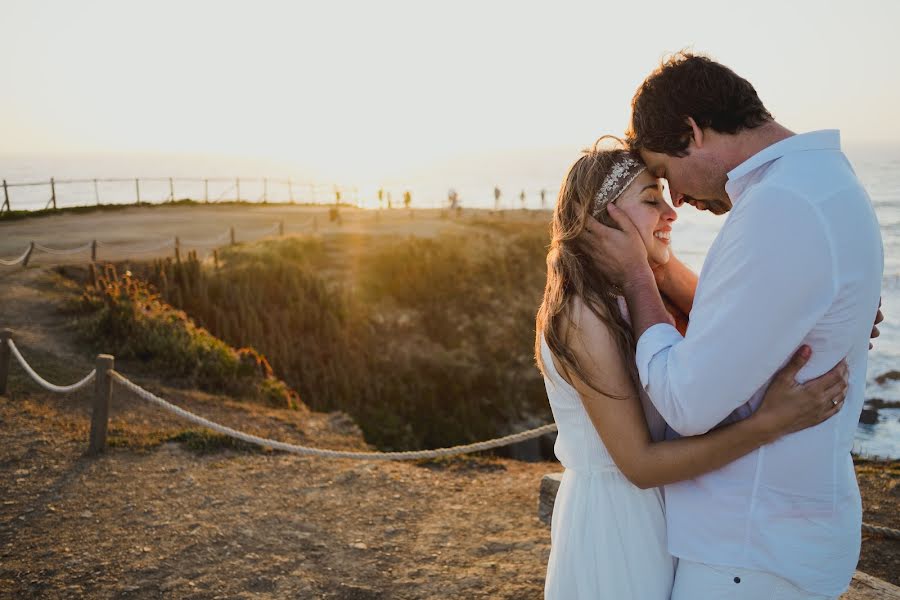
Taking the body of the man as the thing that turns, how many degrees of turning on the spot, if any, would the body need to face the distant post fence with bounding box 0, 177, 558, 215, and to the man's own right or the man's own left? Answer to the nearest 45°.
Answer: approximately 45° to the man's own right

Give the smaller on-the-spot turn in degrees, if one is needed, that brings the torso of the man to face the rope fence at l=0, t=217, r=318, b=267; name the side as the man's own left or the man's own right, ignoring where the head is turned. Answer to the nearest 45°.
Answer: approximately 45° to the man's own right

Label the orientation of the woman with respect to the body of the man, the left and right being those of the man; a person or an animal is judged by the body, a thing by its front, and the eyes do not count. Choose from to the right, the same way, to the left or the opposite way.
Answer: the opposite way

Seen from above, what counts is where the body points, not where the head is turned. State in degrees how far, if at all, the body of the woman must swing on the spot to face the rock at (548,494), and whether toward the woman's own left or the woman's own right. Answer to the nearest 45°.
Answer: approximately 90° to the woman's own left

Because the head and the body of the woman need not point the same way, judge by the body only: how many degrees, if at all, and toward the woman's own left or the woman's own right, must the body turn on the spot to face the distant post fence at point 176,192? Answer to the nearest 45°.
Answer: approximately 135° to the woman's own left

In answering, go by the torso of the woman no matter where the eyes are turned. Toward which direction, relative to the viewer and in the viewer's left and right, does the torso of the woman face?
facing to the right of the viewer

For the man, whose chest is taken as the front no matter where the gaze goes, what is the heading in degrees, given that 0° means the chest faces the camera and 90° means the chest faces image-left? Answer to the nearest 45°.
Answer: approximately 90°
